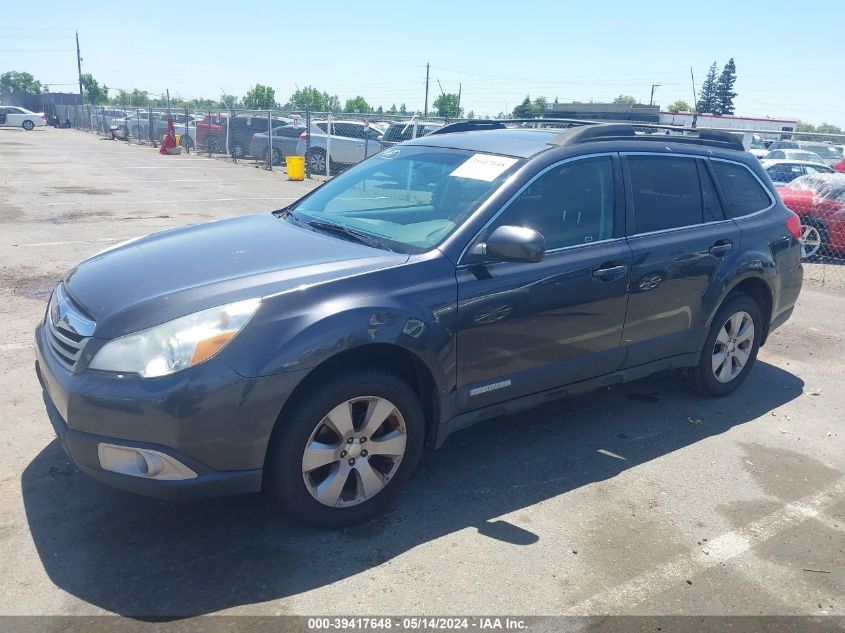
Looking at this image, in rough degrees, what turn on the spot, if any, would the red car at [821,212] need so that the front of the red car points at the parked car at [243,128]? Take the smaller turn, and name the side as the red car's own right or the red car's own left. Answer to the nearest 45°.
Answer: approximately 45° to the red car's own right

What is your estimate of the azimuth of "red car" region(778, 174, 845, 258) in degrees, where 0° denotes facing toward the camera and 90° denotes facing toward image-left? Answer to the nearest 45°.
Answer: approximately 90°

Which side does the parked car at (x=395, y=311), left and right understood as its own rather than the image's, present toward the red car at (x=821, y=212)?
back

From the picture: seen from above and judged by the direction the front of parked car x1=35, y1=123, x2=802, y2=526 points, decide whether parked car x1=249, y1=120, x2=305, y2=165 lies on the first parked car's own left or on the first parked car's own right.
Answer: on the first parked car's own right

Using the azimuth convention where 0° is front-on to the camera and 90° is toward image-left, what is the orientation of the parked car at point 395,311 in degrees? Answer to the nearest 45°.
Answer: approximately 45°

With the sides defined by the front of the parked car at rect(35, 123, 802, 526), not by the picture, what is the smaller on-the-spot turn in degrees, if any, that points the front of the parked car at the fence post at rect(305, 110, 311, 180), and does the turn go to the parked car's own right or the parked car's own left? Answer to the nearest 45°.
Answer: approximately 135° to the parked car's own right

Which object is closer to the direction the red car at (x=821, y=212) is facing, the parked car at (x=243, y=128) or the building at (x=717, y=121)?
the parked car

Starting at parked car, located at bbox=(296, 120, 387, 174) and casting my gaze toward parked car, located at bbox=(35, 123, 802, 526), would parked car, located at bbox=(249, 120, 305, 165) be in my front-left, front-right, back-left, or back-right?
back-right

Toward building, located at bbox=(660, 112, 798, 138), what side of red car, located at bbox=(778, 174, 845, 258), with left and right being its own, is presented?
right

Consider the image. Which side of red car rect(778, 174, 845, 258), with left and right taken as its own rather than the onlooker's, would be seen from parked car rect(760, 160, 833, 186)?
right

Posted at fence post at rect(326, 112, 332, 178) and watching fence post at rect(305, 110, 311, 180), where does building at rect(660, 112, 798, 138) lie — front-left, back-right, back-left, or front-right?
back-right

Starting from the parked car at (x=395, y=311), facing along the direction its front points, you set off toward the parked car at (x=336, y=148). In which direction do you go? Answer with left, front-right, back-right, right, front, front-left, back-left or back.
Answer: back-right
